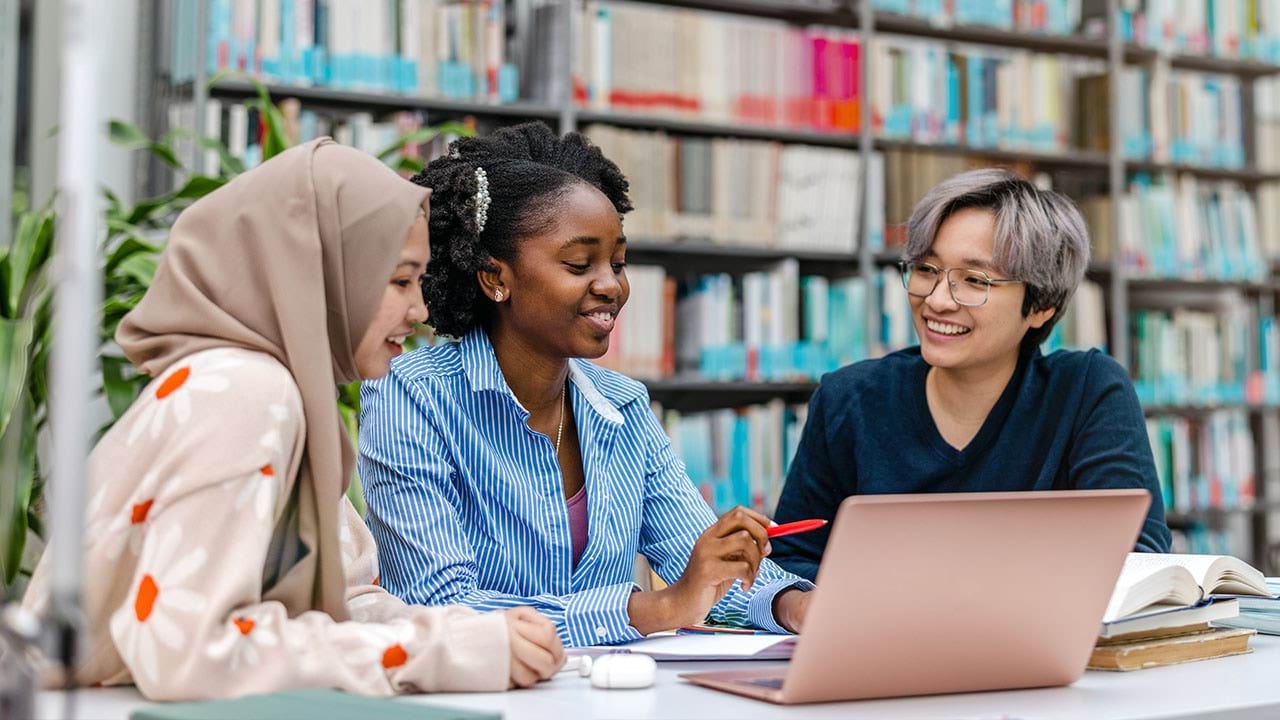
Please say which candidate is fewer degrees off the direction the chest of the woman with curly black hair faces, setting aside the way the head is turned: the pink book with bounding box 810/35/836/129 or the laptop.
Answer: the laptop

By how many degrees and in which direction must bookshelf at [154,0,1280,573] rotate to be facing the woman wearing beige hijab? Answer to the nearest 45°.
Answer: approximately 45° to its right

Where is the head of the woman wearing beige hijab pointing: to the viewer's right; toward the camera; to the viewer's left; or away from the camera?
to the viewer's right

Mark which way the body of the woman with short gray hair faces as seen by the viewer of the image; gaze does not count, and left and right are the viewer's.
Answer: facing the viewer

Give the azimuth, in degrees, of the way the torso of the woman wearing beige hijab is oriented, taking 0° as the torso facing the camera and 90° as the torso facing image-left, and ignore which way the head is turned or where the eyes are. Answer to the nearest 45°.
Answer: approximately 270°

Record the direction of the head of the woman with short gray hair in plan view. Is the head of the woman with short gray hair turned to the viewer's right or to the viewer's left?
to the viewer's left

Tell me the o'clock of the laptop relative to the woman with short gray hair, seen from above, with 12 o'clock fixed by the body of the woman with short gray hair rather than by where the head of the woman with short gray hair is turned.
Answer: The laptop is roughly at 12 o'clock from the woman with short gray hair.

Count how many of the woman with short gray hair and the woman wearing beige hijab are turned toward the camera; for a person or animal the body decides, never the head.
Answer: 1

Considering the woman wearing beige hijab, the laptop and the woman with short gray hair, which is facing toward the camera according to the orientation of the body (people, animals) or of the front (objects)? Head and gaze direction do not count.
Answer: the woman with short gray hair

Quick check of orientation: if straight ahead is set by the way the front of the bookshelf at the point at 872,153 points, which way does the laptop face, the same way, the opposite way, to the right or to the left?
the opposite way
